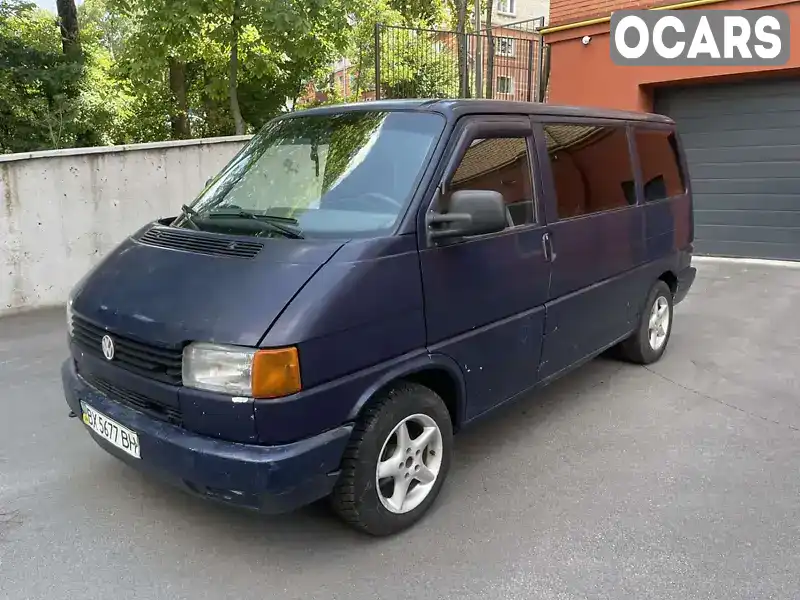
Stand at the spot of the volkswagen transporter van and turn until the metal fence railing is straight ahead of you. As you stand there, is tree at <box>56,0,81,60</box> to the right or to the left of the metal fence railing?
left

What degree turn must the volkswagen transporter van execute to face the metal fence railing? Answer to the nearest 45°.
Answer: approximately 135° to its right

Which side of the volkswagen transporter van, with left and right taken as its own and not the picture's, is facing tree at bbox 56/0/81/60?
right

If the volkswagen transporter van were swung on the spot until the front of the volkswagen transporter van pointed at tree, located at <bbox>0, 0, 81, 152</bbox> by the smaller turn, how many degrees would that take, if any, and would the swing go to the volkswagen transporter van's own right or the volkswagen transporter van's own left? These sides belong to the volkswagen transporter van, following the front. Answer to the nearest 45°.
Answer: approximately 90° to the volkswagen transporter van's own right

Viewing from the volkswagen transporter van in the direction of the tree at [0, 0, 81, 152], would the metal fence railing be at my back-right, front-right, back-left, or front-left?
front-right

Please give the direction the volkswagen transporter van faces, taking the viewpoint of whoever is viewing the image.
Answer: facing the viewer and to the left of the viewer

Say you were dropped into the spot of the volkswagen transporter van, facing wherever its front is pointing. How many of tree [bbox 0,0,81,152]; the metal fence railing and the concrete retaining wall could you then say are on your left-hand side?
0

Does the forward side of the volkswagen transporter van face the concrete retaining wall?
no
